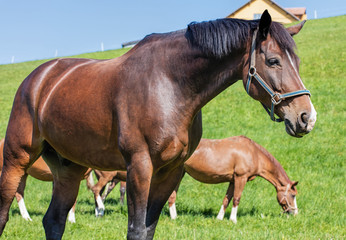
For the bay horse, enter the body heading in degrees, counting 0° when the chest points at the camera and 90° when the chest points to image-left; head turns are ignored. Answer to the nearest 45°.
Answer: approximately 315°

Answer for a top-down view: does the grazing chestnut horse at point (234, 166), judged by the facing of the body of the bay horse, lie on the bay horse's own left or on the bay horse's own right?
on the bay horse's own left

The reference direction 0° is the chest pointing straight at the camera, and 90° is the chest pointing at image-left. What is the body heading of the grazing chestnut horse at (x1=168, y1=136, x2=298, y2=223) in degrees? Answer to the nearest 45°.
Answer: approximately 270°

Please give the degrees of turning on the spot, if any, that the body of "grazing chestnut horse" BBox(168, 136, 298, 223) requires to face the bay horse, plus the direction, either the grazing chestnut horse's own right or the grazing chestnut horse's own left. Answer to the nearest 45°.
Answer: approximately 90° to the grazing chestnut horse's own right
